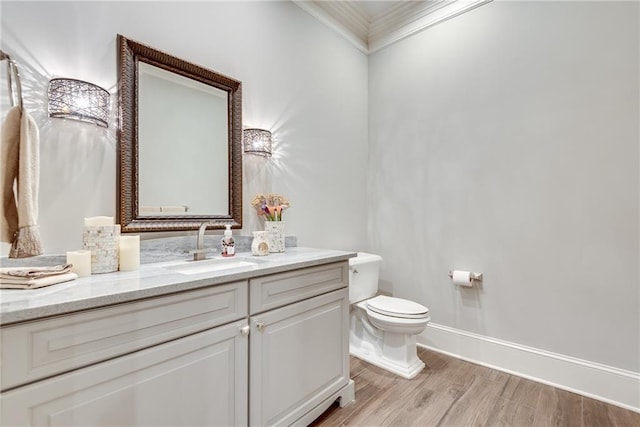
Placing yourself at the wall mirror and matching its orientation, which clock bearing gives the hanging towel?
The hanging towel is roughly at 3 o'clock from the wall mirror.

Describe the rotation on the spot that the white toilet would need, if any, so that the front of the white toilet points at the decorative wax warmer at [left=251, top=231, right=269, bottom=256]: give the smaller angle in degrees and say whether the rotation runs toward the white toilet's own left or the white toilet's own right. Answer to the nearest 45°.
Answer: approximately 90° to the white toilet's own right

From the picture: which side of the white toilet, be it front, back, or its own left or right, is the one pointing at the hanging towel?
right

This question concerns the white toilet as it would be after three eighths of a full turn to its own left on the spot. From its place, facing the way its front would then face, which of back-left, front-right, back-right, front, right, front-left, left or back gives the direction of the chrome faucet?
back-left

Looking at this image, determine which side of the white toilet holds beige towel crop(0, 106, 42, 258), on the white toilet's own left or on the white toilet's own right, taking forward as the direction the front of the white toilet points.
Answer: on the white toilet's own right

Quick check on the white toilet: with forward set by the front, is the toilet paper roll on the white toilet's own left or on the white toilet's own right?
on the white toilet's own left

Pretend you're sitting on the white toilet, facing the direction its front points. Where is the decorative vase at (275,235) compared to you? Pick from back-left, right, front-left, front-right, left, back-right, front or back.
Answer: right

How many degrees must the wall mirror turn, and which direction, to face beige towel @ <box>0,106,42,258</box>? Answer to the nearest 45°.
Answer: approximately 90° to its right

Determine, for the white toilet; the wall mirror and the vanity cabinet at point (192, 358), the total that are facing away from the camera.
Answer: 0

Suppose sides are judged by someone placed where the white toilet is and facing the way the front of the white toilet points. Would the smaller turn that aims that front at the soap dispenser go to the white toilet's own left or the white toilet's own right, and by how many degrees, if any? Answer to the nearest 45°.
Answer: approximately 90° to the white toilet's own right

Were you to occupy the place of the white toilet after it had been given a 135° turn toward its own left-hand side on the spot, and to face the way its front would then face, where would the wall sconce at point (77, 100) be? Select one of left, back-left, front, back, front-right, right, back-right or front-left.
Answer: back-left

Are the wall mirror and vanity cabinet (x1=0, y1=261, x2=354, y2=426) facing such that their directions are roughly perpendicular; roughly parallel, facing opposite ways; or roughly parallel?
roughly parallel

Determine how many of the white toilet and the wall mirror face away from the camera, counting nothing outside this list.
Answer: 0

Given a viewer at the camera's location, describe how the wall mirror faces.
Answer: facing the viewer and to the right of the viewer
